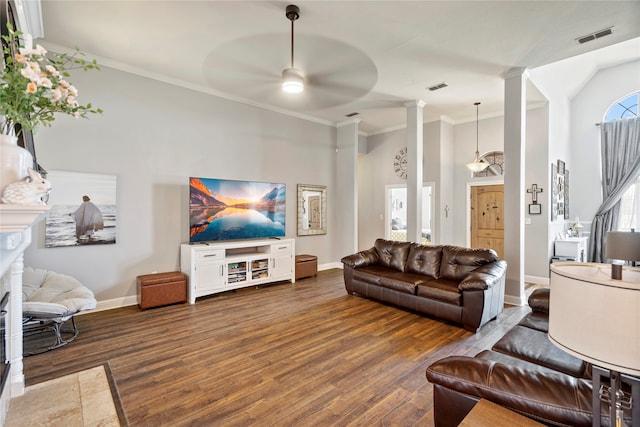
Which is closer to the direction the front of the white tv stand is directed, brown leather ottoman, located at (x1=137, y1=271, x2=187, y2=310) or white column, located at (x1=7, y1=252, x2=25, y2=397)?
the white column

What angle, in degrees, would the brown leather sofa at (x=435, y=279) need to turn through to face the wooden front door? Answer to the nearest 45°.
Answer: approximately 135° to its right

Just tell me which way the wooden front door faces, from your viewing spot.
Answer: facing the viewer

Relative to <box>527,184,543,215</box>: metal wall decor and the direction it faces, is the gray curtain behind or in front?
behind

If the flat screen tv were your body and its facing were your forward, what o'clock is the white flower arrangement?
The white flower arrangement is roughly at 2 o'clock from the flat screen tv.

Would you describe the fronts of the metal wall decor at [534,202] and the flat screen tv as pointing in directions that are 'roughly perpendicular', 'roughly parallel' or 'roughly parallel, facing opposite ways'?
roughly perpendicular

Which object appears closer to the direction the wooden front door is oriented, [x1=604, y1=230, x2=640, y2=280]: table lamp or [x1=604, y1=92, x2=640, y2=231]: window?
the table lamp

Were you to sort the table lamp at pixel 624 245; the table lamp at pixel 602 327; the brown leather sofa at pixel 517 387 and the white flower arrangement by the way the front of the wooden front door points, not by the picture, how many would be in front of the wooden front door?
4

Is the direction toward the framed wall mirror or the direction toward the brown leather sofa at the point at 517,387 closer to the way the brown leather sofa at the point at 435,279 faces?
the brown leather sofa

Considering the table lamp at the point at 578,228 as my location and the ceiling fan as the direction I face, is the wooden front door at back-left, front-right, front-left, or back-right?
front-right

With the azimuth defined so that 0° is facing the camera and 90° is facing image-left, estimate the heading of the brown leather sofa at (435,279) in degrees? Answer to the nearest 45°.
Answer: approximately 45°

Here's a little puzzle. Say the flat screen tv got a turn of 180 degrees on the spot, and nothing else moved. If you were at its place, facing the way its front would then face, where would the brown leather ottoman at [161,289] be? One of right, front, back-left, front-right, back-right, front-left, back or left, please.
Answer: left

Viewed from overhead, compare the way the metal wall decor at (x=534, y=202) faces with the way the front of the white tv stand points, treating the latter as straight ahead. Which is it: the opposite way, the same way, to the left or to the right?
to the right

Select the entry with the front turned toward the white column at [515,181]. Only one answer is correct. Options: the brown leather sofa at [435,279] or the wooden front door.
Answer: the wooden front door

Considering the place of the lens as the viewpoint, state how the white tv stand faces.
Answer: facing the viewer and to the right of the viewer

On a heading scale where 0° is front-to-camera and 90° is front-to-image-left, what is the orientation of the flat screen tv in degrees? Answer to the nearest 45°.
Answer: approximately 315°

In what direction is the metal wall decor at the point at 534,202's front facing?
toward the camera

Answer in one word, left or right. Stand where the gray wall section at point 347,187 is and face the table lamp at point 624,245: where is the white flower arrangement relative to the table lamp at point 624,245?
right

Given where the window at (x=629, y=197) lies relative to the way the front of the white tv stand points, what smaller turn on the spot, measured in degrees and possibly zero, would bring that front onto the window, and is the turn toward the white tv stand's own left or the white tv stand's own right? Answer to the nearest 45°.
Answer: approximately 45° to the white tv stand's own left

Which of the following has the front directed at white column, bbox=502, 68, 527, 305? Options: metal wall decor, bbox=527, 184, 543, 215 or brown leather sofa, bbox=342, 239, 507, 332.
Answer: the metal wall decor

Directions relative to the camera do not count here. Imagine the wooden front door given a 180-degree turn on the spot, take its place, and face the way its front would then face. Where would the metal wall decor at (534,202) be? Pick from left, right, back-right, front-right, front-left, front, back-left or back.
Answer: back-right
